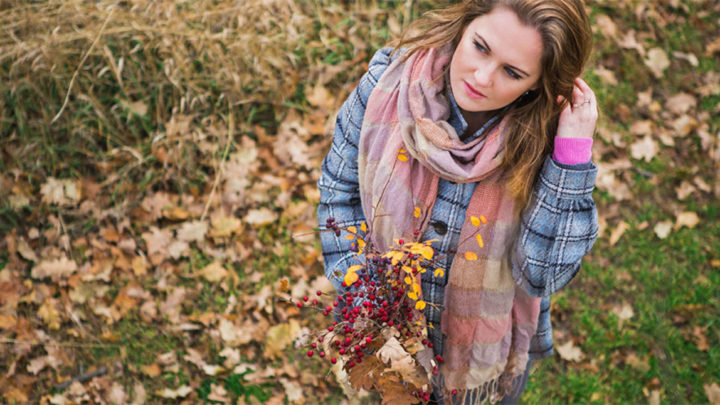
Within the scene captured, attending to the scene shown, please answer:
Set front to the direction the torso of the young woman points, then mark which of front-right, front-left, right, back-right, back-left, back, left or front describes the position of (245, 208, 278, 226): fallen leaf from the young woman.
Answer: back-right

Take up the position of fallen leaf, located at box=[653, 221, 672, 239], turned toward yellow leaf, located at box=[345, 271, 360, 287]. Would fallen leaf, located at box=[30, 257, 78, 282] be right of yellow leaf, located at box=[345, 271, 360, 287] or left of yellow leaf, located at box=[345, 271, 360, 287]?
right

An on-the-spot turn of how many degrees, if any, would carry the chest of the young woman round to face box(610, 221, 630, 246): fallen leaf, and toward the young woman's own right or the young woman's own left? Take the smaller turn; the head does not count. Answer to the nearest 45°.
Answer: approximately 135° to the young woman's own left

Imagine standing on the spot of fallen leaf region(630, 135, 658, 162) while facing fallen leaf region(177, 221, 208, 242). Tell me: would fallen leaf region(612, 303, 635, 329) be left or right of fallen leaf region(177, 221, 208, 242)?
left

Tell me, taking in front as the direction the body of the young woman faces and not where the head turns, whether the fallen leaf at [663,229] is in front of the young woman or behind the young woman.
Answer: behind

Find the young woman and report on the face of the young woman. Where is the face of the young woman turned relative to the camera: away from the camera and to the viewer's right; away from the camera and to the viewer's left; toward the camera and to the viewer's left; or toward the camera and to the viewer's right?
toward the camera and to the viewer's left

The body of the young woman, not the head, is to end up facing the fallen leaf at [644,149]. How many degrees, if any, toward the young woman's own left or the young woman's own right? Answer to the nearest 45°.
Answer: approximately 135° to the young woman's own left

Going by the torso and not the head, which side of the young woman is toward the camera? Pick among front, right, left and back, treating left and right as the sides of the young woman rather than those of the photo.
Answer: front

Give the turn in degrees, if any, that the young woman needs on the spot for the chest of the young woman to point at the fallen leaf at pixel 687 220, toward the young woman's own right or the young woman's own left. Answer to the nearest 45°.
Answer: approximately 135° to the young woman's own left

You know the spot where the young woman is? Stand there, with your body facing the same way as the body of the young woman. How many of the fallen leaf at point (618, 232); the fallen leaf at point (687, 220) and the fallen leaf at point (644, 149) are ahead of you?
0

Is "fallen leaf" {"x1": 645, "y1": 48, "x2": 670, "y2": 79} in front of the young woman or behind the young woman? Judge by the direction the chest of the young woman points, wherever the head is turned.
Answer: behind

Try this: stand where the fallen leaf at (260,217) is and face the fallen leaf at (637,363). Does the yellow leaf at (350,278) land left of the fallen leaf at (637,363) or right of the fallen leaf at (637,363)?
right
